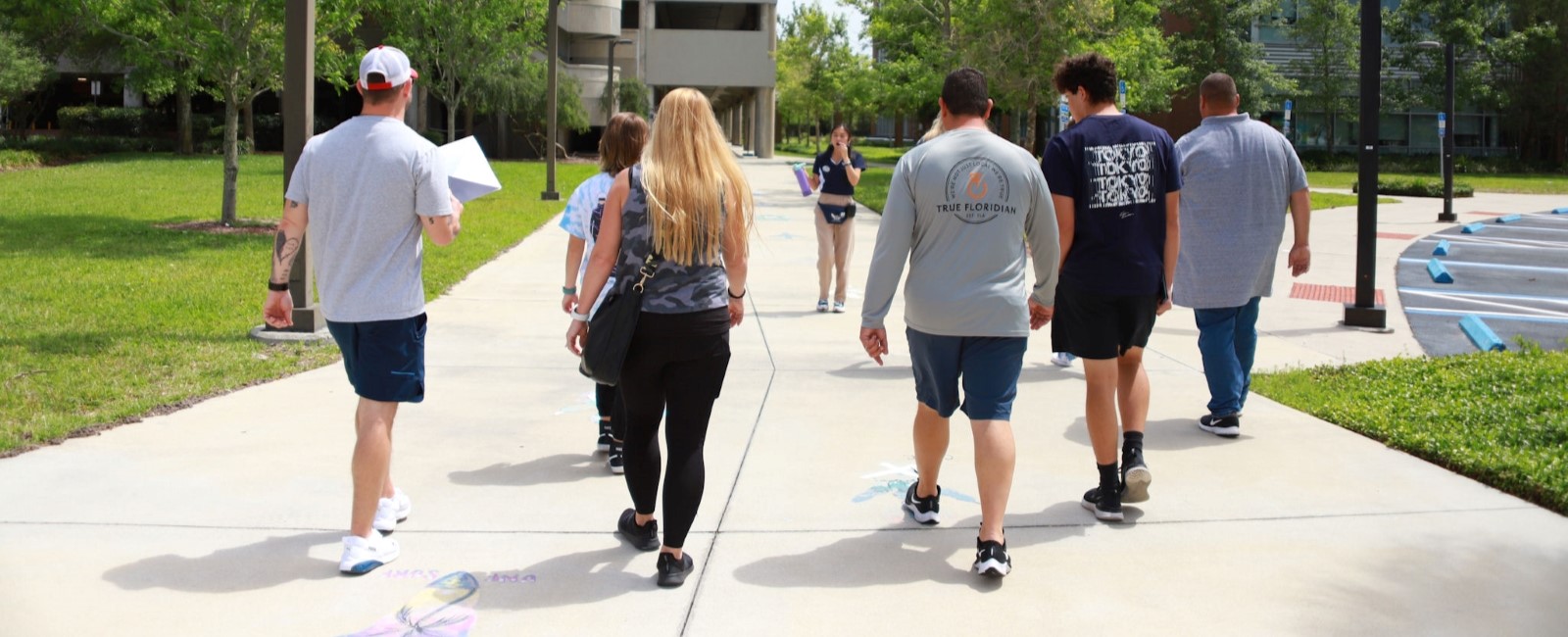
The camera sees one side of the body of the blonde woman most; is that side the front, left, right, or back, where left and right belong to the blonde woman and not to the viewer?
back

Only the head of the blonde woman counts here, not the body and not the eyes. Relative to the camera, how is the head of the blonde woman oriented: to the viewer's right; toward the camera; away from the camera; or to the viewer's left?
away from the camera

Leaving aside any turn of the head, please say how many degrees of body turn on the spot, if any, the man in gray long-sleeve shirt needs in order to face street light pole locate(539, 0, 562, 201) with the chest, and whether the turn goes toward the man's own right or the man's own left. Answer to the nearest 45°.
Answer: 0° — they already face it

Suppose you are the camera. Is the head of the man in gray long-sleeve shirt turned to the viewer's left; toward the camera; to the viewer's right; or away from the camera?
away from the camera

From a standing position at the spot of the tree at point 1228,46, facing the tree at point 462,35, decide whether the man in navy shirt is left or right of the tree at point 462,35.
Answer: left

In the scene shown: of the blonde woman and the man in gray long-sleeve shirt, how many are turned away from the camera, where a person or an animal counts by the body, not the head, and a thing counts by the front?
2

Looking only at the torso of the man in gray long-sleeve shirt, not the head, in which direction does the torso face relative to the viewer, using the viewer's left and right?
facing away from the viewer
